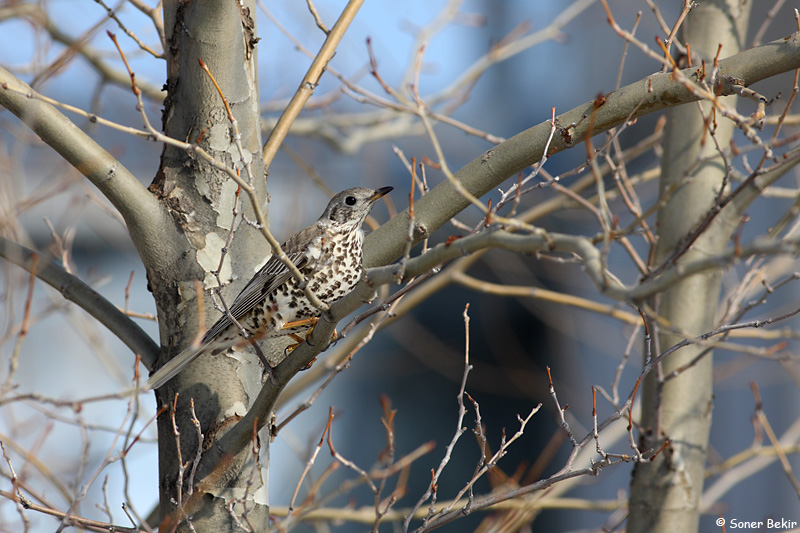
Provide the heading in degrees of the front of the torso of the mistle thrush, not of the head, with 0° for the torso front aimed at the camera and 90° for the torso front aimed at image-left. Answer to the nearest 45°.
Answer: approximately 270°
